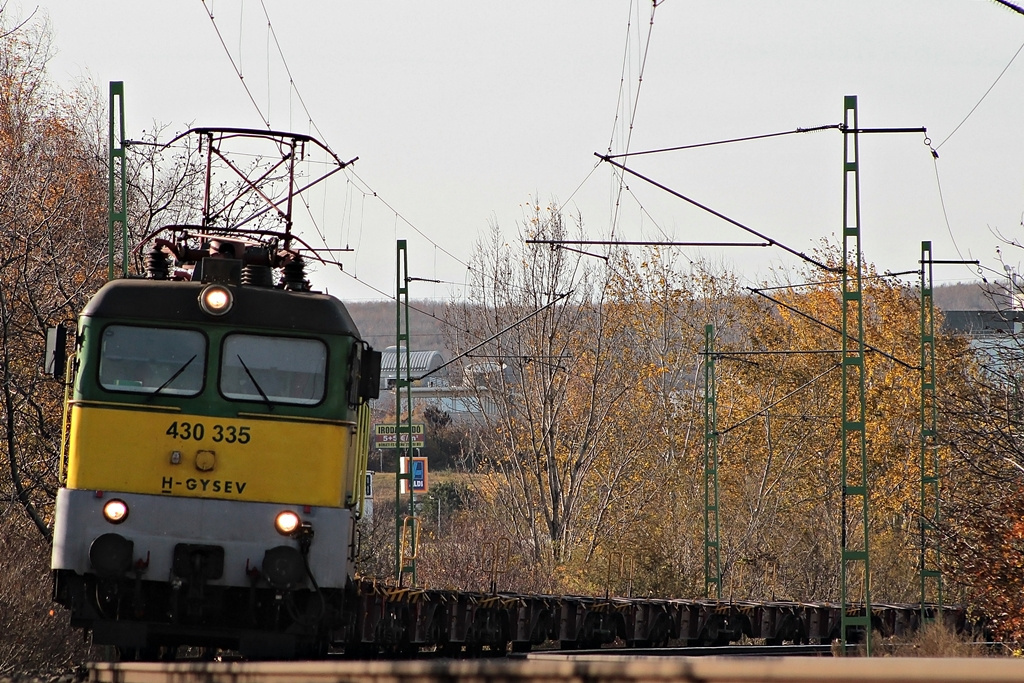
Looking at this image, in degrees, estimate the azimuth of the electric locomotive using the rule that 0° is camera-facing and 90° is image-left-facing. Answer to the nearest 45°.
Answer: approximately 0°

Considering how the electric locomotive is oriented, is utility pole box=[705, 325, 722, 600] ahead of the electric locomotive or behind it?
behind
